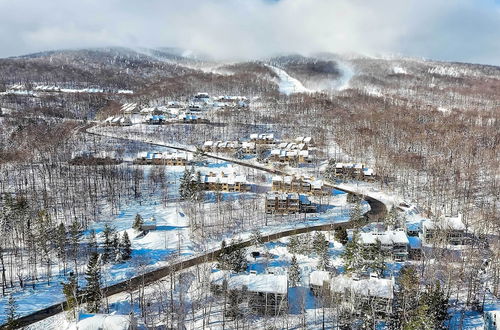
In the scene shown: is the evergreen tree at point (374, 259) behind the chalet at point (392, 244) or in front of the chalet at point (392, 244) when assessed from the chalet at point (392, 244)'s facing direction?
in front

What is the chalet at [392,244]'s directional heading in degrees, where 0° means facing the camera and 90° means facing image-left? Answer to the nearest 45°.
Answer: approximately 0°

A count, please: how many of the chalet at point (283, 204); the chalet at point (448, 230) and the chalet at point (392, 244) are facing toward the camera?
3

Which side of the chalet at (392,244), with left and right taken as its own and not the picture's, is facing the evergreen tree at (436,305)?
front

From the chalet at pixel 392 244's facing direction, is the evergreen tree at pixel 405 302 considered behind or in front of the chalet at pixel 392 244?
in front

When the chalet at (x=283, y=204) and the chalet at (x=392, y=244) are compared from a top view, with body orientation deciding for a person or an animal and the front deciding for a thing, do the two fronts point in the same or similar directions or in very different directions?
same or similar directions

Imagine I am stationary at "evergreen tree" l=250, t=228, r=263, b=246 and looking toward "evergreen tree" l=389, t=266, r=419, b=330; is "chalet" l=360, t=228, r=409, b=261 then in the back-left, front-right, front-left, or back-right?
front-left

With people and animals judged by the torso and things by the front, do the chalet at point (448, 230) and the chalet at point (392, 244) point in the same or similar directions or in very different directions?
same or similar directions

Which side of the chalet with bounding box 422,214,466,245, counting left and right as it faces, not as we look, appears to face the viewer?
front

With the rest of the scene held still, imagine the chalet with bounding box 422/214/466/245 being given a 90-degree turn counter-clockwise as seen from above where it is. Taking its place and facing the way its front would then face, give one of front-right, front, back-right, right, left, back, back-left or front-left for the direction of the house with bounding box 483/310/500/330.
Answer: right

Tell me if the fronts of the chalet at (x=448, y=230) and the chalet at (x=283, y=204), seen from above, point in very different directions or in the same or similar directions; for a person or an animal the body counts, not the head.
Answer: same or similar directions

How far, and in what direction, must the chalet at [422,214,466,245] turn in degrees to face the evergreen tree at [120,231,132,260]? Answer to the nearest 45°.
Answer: approximately 45° to its right

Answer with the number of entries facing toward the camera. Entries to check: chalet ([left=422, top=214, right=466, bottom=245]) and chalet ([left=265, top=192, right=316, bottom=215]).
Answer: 2

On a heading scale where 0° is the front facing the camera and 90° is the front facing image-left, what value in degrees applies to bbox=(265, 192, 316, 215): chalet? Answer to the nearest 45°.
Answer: approximately 0°
